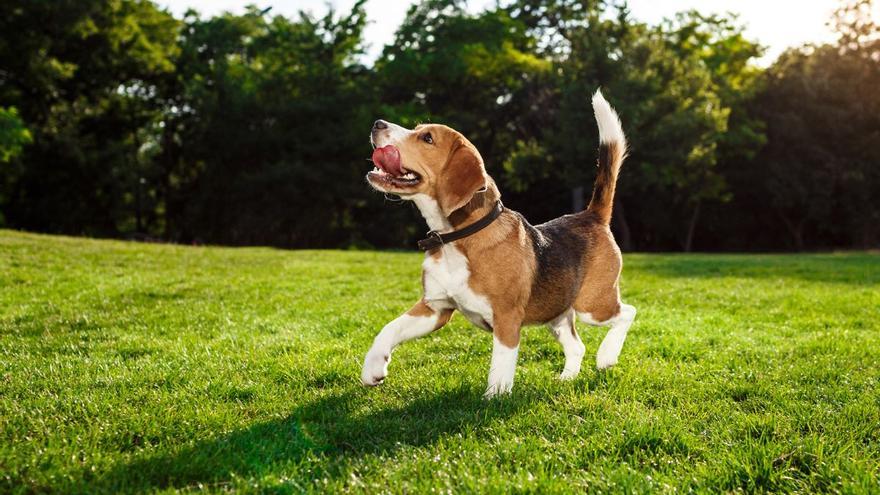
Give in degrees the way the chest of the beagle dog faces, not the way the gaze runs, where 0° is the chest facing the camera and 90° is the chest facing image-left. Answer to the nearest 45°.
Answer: approximately 45°

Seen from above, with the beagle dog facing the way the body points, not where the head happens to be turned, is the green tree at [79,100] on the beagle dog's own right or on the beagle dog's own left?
on the beagle dog's own right

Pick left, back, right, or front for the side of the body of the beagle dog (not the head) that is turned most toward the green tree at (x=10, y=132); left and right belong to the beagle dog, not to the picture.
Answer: right
